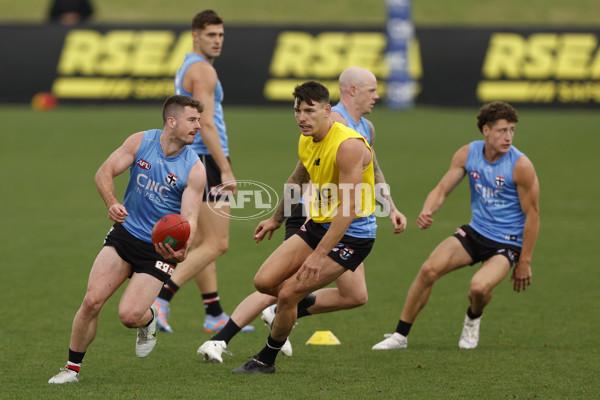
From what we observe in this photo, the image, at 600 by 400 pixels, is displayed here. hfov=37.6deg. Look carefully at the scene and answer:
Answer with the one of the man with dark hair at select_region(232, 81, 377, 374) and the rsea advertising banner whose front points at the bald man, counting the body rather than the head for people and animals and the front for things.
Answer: the rsea advertising banner

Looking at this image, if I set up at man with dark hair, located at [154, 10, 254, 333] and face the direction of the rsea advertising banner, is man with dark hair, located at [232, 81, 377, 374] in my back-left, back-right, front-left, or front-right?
back-right

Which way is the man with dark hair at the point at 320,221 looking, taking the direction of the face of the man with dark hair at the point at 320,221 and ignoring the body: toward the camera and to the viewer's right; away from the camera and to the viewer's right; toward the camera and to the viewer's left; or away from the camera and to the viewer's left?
toward the camera and to the viewer's left

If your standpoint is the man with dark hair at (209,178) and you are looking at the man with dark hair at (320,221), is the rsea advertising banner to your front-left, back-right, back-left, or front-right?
back-left

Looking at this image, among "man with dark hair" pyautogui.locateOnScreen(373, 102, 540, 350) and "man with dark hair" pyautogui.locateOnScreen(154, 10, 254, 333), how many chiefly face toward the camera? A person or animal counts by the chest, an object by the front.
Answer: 1

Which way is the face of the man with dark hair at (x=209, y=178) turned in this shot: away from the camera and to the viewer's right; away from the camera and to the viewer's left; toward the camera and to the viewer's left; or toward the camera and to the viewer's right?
toward the camera and to the viewer's right

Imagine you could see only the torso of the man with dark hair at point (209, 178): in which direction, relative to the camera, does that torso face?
to the viewer's right
